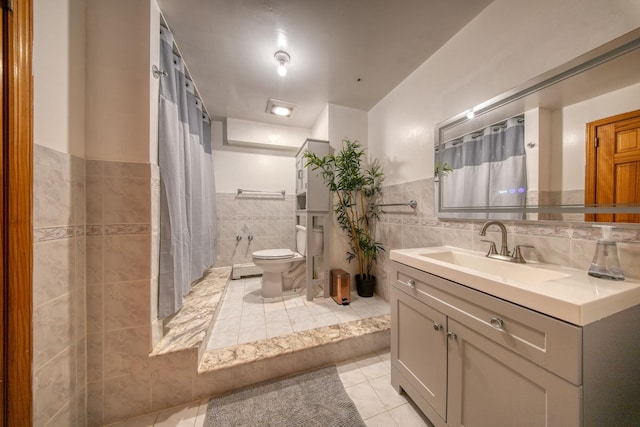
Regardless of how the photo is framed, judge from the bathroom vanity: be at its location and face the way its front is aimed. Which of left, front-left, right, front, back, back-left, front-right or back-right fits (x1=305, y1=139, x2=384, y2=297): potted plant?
right

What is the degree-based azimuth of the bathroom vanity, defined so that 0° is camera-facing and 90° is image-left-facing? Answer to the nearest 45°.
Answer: approximately 45°

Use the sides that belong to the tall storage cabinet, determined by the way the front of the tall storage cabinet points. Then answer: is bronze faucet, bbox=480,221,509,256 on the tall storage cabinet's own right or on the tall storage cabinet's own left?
on the tall storage cabinet's own left

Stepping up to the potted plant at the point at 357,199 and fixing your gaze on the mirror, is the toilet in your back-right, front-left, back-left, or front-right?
back-right

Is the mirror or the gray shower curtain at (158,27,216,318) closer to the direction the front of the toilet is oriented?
the gray shower curtain

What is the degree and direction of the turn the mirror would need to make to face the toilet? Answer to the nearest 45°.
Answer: approximately 45° to its right
